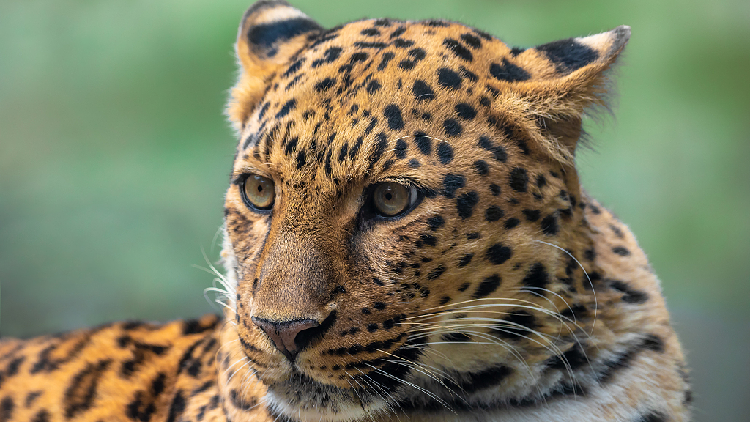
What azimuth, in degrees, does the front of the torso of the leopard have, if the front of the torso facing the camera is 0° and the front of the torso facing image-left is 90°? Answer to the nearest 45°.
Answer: approximately 315°
